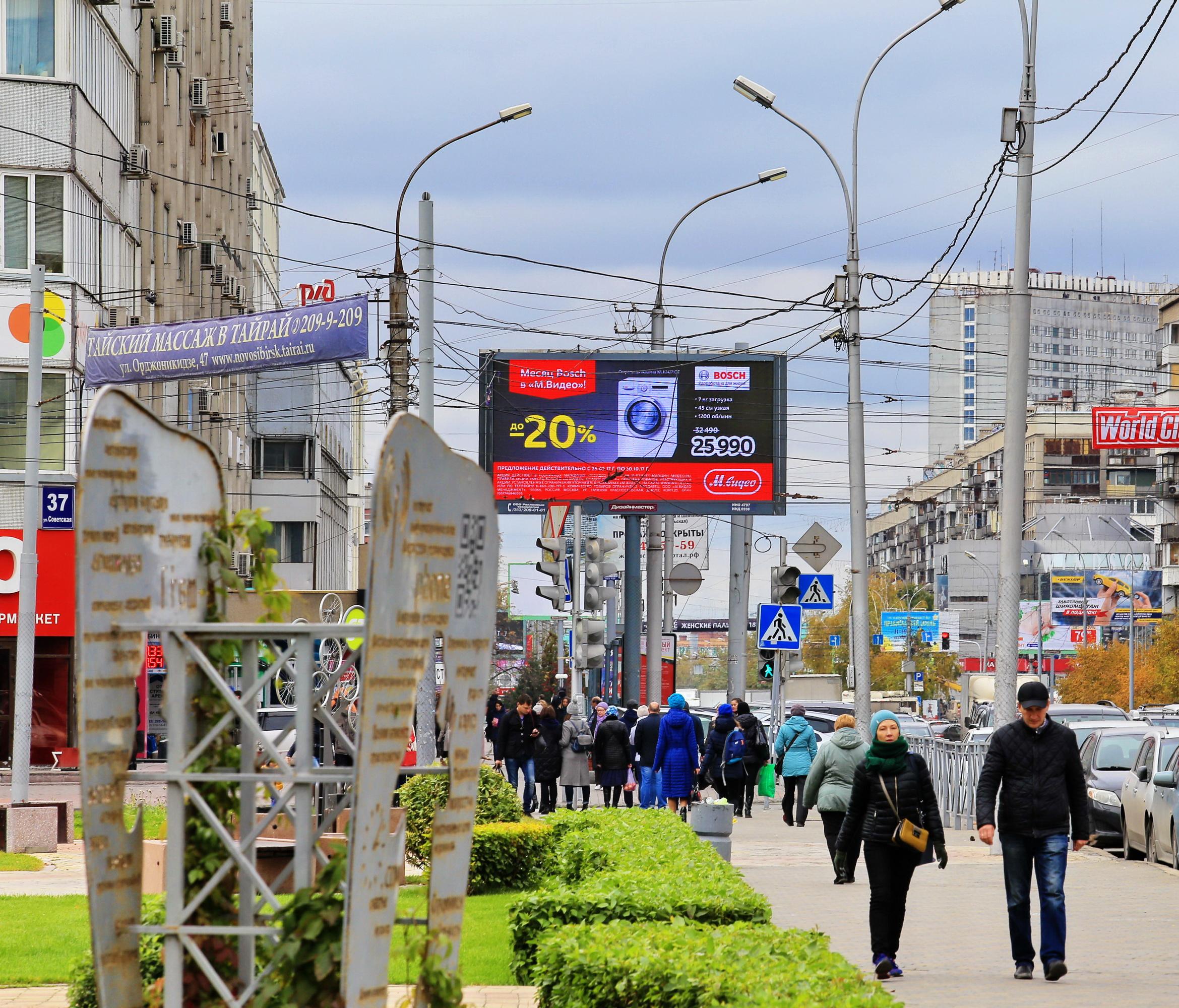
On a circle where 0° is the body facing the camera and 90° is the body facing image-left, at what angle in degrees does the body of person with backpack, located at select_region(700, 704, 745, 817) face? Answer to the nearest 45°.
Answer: approximately 180°

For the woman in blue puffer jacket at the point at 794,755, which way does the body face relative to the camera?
away from the camera

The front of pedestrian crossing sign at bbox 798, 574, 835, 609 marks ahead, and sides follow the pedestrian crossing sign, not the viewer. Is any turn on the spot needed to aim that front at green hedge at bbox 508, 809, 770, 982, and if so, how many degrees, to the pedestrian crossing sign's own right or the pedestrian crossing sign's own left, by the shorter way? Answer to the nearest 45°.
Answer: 0° — it already faces it

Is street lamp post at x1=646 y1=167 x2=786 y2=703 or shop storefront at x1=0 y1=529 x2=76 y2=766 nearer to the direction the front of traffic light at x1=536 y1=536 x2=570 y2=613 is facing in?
the shop storefront

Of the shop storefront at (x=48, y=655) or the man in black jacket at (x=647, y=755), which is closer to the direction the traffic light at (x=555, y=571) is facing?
the shop storefront

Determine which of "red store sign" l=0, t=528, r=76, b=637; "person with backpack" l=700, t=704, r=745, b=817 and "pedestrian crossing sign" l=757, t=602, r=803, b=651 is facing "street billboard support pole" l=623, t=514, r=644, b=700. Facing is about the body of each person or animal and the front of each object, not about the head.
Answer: the person with backpack

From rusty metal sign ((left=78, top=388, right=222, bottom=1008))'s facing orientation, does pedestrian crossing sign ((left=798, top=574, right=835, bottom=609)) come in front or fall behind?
behind
